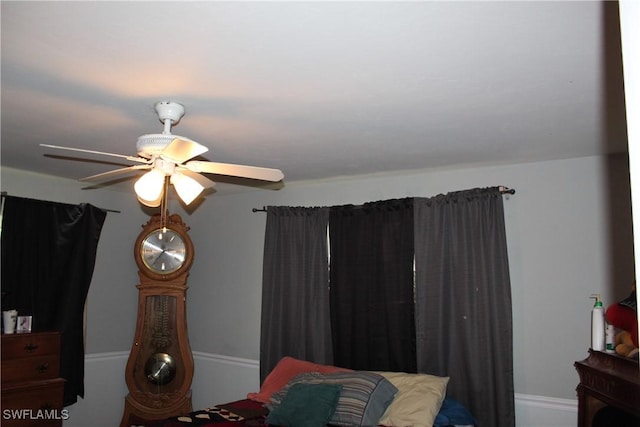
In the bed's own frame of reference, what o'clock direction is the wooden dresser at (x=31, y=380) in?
The wooden dresser is roughly at 2 o'clock from the bed.

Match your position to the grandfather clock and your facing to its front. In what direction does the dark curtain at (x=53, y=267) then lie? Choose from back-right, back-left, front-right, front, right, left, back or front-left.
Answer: right

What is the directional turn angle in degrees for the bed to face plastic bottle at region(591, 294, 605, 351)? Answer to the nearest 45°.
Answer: approximately 135° to its left

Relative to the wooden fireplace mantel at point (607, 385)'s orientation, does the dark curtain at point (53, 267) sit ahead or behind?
ahead

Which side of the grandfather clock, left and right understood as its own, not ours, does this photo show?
front

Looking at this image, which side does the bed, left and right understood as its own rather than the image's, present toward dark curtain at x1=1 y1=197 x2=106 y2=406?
right

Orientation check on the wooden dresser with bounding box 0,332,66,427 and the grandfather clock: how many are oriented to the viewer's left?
0

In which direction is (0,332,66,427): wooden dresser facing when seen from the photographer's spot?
facing the viewer and to the right of the viewer

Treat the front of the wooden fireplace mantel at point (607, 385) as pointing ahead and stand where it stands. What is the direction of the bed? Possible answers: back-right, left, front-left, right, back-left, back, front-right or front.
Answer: front-right

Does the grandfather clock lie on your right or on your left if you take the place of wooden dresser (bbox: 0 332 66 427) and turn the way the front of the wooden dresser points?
on your left

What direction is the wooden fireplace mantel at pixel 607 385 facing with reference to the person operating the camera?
facing the viewer and to the left of the viewer

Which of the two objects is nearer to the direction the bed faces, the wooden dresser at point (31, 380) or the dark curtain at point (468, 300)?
the wooden dresser

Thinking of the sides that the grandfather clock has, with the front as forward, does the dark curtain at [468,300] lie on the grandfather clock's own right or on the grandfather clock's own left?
on the grandfather clock's own left

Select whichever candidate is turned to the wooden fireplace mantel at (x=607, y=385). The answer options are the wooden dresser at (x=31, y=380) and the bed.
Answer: the wooden dresser at (x=31, y=380)

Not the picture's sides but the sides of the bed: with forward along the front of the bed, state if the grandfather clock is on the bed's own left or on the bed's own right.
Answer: on the bed's own right
